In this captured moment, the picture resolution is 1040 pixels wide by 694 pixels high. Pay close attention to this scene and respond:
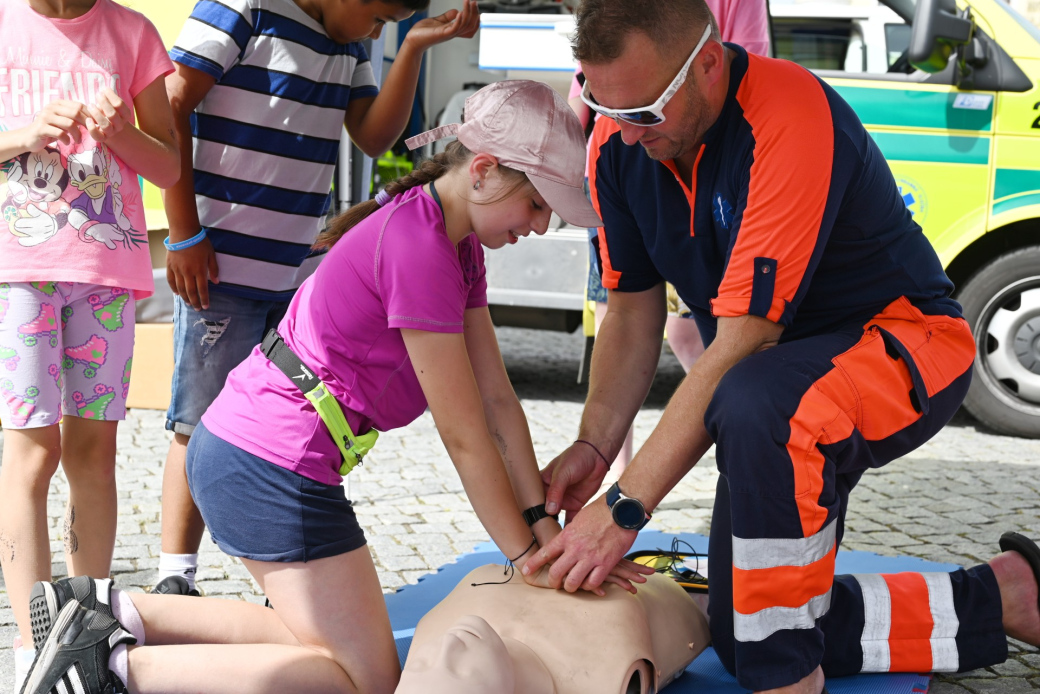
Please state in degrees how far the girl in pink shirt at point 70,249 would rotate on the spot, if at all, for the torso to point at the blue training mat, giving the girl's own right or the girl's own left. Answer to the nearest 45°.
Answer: approximately 90° to the girl's own left

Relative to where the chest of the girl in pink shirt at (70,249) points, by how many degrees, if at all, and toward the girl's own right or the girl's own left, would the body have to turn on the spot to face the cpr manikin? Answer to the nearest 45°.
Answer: approximately 45° to the girl's own left

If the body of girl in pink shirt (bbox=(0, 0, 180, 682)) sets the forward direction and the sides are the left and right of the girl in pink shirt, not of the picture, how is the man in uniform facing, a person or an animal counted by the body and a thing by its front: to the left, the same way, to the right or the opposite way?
to the right

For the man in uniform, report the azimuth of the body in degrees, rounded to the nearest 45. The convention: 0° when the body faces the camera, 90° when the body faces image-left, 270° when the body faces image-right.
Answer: approximately 45°

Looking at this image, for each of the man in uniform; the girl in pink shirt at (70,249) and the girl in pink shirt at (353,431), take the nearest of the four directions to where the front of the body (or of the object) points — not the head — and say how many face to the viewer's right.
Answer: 1

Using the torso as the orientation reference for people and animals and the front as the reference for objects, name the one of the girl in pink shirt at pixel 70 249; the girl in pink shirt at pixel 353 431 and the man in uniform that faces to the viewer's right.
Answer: the girl in pink shirt at pixel 353 431

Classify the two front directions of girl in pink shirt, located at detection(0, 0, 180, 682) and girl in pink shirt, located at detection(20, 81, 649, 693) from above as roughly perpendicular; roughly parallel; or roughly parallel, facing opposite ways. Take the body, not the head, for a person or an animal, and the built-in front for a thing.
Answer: roughly perpendicular

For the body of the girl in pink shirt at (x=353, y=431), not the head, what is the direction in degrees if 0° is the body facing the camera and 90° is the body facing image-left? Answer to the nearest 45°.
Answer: approximately 270°

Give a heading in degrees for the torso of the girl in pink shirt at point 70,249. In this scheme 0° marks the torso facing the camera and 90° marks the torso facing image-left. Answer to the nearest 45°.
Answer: approximately 0°
